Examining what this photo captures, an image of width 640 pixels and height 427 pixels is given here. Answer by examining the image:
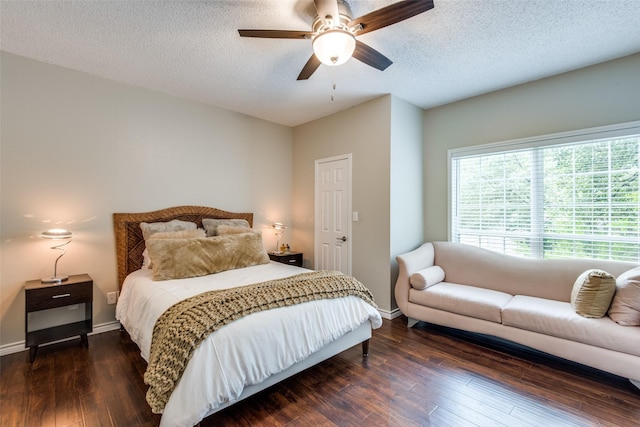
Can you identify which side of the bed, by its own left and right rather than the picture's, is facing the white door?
left

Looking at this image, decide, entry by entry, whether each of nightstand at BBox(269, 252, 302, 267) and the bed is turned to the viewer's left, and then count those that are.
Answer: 0

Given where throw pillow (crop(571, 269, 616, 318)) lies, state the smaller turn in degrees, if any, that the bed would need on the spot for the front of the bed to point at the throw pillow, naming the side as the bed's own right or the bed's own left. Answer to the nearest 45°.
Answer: approximately 45° to the bed's own left

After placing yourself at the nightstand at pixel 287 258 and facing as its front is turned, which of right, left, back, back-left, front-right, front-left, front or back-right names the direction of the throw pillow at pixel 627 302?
front

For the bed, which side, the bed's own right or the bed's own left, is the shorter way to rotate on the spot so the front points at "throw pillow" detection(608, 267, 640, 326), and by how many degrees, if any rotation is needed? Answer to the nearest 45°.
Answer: approximately 45° to the bed's own left

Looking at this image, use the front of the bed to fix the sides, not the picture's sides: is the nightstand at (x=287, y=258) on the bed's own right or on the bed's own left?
on the bed's own left

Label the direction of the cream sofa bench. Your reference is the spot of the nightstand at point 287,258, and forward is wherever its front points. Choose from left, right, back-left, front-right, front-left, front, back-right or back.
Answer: front

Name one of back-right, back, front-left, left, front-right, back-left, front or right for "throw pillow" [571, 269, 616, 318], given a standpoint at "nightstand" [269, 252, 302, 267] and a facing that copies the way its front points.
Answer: front

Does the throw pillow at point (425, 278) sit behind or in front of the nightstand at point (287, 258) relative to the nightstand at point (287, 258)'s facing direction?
in front
